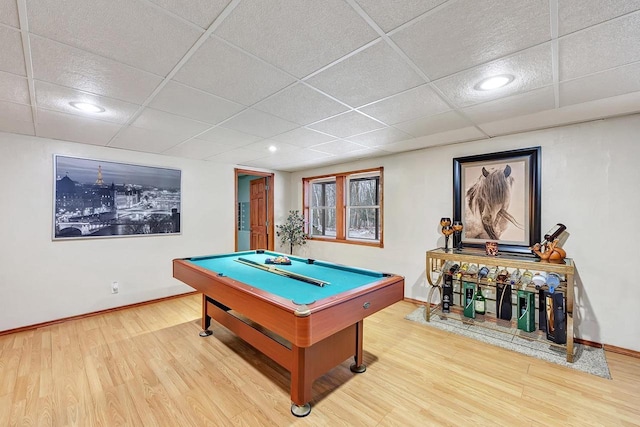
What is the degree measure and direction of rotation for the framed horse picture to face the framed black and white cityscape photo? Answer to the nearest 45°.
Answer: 0° — it already faces it

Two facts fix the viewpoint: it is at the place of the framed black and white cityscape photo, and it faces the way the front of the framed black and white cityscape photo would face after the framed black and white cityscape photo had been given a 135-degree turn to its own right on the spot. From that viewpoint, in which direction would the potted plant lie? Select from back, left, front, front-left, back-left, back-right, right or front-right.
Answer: back

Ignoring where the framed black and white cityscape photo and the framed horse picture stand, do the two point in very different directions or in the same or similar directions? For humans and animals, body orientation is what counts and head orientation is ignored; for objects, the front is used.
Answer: very different directions

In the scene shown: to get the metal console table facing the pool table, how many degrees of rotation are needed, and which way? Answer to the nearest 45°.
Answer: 0° — it already faces it

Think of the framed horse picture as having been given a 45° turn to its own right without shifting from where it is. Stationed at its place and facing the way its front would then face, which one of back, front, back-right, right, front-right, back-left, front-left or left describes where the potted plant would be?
front

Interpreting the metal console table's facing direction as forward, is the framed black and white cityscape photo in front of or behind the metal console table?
in front

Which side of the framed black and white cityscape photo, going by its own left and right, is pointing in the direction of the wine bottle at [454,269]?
front

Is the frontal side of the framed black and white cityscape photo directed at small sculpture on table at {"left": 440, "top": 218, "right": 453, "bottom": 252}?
no

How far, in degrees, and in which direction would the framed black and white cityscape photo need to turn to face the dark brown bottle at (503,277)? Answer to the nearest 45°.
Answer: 0° — it already faces it

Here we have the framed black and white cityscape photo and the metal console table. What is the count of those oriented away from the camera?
0

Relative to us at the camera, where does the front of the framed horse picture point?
facing the viewer and to the left of the viewer

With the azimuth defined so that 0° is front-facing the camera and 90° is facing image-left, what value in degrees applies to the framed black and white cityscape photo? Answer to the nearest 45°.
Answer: approximately 315°
